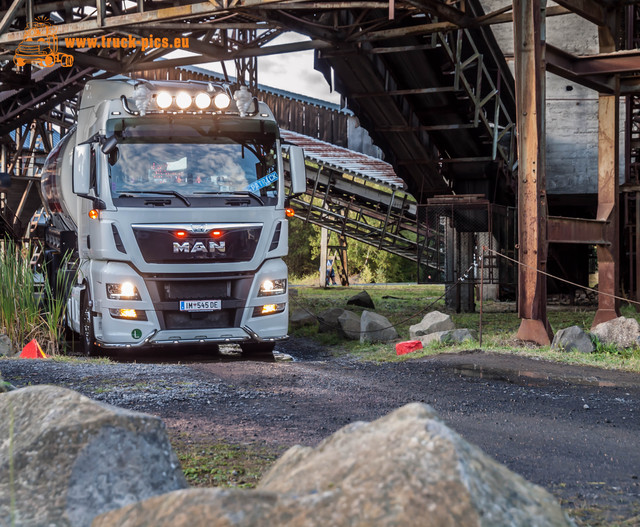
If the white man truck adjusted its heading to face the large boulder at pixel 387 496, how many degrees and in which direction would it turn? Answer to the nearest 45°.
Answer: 0° — it already faces it

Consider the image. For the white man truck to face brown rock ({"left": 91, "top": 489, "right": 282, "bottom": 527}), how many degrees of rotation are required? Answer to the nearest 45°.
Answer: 0° — it already faces it

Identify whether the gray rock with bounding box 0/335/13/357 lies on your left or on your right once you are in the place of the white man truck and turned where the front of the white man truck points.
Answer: on your right

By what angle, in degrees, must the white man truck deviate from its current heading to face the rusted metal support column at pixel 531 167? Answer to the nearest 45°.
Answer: approximately 90° to its left

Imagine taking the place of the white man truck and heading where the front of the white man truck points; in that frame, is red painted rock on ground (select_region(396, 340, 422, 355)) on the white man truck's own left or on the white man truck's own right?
on the white man truck's own left

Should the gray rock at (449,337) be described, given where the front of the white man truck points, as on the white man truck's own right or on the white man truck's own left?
on the white man truck's own left

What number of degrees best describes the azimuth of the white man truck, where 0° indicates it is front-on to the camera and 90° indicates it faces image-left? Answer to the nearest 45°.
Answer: approximately 0°

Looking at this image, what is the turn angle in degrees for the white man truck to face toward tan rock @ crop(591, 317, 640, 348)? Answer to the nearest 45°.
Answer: approximately 90° to its left

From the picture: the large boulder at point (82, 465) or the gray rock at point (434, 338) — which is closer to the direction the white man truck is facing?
the large boulder

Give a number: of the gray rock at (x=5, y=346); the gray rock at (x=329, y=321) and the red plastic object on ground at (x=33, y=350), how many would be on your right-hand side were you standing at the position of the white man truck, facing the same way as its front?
2

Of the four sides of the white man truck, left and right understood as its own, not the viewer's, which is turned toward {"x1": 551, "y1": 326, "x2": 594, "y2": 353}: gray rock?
left

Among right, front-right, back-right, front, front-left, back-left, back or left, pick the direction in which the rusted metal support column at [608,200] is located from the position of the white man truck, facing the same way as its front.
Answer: left

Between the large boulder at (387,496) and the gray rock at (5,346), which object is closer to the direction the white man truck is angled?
the large boulder

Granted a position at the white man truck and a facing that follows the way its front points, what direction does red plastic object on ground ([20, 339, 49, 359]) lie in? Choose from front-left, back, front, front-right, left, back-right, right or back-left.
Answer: right

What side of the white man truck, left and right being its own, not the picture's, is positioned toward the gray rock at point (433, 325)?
left
